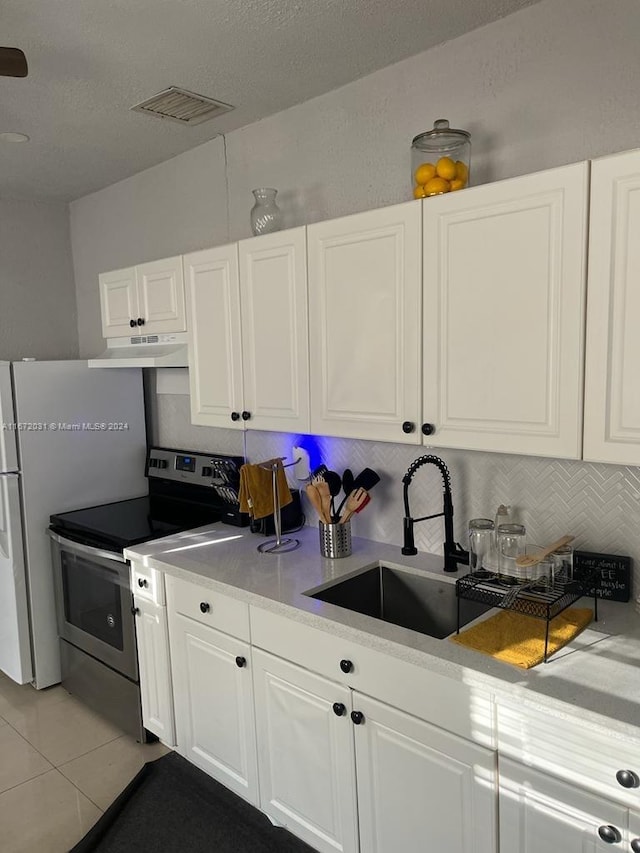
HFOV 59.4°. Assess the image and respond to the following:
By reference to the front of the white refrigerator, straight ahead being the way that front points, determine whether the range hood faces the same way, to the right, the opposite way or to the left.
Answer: the same way

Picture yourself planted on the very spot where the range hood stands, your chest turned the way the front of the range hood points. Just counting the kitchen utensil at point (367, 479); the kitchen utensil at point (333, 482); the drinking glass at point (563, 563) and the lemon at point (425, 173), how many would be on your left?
4

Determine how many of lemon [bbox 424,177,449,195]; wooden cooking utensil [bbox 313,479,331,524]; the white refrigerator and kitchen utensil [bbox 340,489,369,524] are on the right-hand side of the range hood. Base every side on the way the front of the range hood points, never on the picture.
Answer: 1

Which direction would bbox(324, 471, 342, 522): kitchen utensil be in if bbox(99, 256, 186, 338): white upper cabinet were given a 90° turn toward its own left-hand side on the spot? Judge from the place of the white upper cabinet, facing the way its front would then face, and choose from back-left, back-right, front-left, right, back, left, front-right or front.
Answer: front

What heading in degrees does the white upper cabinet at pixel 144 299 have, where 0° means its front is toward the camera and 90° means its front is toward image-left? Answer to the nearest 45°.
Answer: approximately 45°

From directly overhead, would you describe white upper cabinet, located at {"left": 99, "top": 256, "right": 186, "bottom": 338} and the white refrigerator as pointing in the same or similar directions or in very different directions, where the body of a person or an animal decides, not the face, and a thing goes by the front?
same or similar directions

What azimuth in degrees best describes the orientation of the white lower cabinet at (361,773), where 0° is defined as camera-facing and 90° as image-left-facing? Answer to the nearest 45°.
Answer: approximately 45°

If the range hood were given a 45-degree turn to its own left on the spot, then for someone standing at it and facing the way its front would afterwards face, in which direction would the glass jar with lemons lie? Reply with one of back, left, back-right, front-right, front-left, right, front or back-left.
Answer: front-left

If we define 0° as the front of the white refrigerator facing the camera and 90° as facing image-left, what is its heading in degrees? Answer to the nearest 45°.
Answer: approximately 45°

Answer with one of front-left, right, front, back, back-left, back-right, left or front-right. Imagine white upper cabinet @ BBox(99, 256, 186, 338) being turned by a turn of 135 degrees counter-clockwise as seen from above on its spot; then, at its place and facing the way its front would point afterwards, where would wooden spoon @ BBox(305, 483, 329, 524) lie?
front-right

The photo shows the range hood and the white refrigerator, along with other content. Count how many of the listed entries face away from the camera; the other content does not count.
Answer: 0

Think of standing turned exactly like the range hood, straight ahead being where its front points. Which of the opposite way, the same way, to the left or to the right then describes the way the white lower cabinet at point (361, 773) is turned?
the same way

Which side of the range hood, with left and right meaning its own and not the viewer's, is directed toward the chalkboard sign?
left

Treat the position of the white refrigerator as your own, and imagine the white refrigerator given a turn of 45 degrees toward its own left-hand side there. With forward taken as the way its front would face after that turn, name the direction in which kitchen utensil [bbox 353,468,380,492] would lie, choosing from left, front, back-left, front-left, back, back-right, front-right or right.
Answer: front-left
